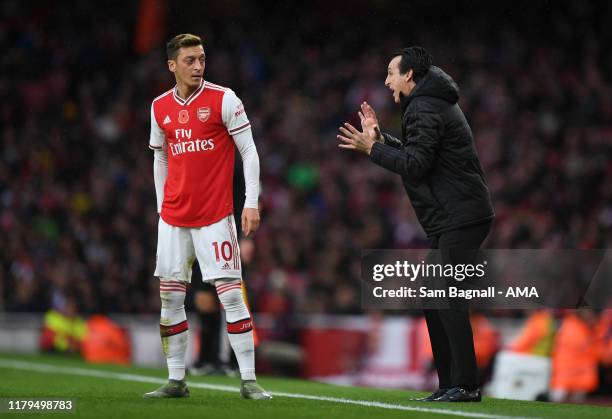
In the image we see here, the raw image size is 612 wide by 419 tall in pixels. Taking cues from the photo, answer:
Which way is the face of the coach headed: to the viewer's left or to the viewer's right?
to the viewer's left

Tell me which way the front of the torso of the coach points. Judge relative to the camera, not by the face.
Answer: to the viewer's left
